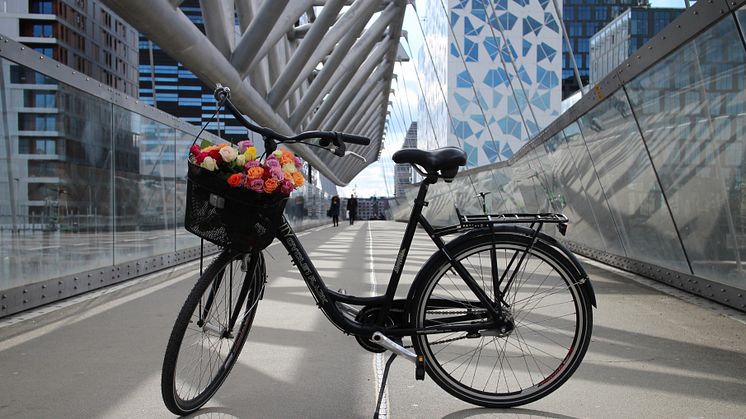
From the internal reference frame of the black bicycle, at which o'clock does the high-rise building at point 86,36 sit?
The high-rise building is roughly at 2 o'clock from the black bicycle.

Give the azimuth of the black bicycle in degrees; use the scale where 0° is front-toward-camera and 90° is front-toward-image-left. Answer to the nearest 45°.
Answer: approximately 90°

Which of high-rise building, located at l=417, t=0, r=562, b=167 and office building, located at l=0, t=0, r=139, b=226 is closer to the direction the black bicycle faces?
the office building

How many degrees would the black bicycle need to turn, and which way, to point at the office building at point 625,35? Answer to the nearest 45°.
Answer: approximately 135° to its right
